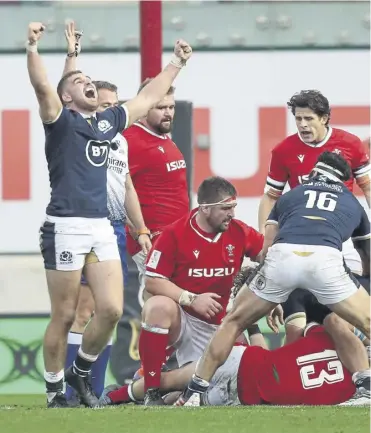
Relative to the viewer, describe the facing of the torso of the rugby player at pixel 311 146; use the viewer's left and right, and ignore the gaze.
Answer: facing the viewer

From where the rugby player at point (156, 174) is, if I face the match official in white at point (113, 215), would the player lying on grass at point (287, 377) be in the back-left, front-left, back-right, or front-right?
front-left

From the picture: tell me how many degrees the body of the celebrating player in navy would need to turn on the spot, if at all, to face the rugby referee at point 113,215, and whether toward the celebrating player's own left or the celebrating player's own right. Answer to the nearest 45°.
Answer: approximately 135° to the celebrating player's own left

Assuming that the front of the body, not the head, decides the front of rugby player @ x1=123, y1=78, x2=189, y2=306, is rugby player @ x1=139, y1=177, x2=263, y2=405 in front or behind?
in front

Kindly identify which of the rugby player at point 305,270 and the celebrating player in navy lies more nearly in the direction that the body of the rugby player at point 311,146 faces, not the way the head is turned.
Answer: the rugby player

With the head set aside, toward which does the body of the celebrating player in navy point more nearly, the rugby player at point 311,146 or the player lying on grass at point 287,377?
the player lying on grass

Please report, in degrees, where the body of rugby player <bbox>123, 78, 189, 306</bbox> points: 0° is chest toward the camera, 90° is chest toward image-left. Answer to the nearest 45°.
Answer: approximately 315°

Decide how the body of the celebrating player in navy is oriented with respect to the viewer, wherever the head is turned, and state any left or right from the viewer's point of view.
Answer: facing the viewer and to the right of the viewer

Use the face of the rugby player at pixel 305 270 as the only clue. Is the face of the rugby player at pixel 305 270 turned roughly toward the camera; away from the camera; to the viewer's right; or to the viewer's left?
away from the camera

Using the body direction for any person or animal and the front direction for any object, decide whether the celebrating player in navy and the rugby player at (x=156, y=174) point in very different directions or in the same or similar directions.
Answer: same or similar directions

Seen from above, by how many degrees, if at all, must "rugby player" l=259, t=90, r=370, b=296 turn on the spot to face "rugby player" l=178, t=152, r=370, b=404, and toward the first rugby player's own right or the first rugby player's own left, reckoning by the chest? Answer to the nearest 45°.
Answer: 0° — they already face them

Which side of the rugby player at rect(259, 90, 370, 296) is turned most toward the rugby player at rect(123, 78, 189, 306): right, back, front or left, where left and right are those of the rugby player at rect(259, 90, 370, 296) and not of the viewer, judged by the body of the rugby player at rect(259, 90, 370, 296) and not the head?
right

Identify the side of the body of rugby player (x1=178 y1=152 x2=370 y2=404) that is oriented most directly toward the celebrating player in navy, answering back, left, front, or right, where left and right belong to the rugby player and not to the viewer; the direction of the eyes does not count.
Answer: left

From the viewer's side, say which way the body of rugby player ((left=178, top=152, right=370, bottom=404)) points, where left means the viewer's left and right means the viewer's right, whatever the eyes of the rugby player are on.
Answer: facing away from the viewer

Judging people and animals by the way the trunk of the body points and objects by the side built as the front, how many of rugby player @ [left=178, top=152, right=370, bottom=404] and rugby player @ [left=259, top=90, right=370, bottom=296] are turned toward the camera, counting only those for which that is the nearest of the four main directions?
1
